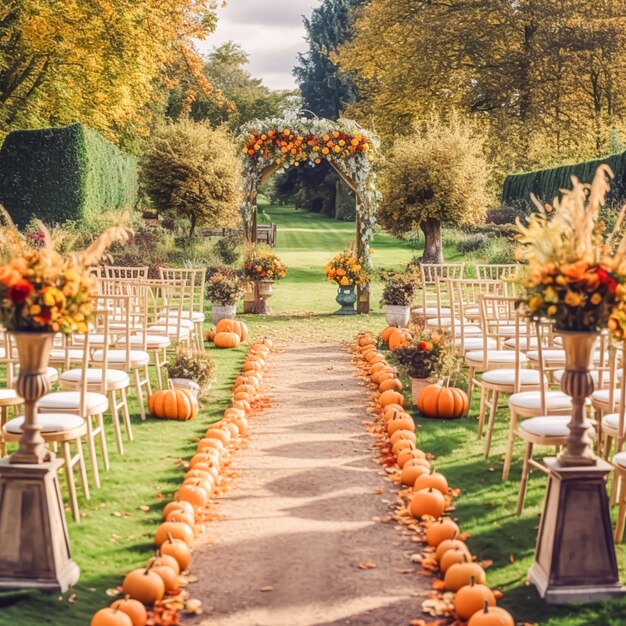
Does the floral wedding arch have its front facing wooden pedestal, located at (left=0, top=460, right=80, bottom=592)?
yes

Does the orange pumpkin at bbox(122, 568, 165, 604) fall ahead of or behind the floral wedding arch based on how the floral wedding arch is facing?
ahead

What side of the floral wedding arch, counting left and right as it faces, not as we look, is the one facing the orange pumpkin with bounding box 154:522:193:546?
front

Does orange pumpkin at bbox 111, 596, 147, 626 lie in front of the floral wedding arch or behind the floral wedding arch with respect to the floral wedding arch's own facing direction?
in front

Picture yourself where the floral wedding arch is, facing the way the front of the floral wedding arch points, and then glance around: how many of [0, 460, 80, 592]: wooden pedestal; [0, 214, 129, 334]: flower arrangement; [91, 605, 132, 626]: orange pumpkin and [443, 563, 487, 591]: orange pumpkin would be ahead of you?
4

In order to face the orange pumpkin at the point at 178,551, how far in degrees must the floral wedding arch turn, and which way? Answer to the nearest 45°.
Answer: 0° — it already faces it

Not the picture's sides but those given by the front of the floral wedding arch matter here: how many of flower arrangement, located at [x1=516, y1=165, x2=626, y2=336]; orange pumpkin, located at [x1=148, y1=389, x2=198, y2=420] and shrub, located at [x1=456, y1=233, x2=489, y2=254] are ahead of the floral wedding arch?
2

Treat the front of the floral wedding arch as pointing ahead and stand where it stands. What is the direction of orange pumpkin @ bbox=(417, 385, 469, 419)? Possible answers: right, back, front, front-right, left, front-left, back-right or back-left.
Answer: front

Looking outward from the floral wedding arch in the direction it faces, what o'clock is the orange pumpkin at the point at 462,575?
The orange pumpkin is roughly at 12 o'clock from the floral wedding arch.

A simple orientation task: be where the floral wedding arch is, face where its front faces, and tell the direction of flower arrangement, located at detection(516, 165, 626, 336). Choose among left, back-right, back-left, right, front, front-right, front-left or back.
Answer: front

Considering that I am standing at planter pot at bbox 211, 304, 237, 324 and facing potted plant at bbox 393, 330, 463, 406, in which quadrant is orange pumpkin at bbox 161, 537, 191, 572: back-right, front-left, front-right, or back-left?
front-right

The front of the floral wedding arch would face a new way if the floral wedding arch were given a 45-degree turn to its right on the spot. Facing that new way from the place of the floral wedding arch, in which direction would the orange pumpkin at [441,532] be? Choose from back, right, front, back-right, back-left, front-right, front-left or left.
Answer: front-left

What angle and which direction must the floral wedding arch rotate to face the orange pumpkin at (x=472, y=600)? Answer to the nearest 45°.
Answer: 0° — it already faces it

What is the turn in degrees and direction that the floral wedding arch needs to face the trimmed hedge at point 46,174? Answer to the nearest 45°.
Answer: approximately 135° to its right

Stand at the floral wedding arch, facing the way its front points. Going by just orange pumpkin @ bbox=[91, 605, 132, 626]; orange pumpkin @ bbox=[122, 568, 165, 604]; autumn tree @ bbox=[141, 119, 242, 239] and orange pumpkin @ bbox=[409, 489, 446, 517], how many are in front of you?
3

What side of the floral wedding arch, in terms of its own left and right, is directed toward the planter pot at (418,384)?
front
